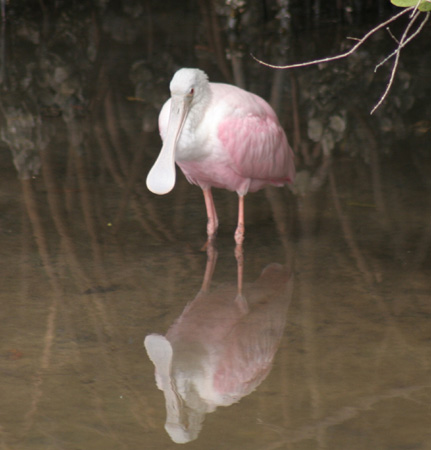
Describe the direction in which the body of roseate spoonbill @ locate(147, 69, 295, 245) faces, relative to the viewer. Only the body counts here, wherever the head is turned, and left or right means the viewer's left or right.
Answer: facing the viewer and to the left of the viewer
